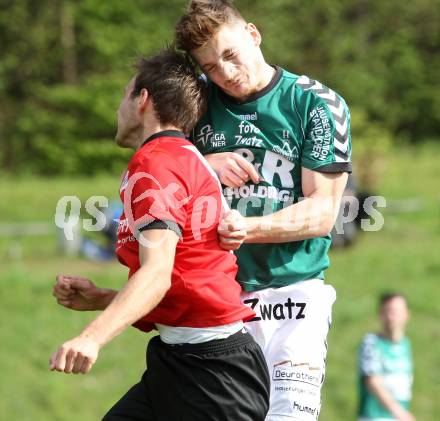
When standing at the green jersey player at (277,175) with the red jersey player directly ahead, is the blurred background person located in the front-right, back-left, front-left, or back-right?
back-right

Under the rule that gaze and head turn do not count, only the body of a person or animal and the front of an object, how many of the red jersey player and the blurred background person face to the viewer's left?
1

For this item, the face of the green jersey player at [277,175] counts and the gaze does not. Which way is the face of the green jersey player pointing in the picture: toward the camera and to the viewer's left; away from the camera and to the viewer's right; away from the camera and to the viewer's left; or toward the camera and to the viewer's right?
toward the camera and to the viewer's left
